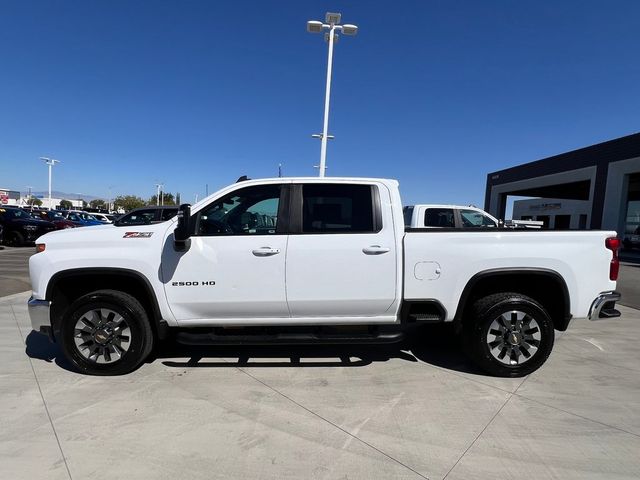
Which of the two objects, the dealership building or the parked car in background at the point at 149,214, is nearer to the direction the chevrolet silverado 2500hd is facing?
the parked car in background

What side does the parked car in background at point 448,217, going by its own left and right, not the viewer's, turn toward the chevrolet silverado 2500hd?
right

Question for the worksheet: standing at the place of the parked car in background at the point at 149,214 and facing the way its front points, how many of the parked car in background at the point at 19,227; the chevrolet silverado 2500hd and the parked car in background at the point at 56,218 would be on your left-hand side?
1

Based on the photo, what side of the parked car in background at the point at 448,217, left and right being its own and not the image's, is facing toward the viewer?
right

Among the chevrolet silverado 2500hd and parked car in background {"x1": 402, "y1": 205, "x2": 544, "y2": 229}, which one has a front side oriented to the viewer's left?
the chevrolet silverado 2500hd

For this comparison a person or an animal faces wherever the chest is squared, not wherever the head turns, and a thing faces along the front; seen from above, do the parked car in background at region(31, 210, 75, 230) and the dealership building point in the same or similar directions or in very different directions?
very different directions

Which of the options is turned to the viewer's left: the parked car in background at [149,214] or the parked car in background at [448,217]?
the parked car in background at [149,214]

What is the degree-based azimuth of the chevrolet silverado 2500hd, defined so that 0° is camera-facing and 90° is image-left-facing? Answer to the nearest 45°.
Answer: approximately 90°

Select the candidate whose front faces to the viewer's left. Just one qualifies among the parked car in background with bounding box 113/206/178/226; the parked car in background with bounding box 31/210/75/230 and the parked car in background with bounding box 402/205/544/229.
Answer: the parked car in background with bounding box 113/206/178/226
